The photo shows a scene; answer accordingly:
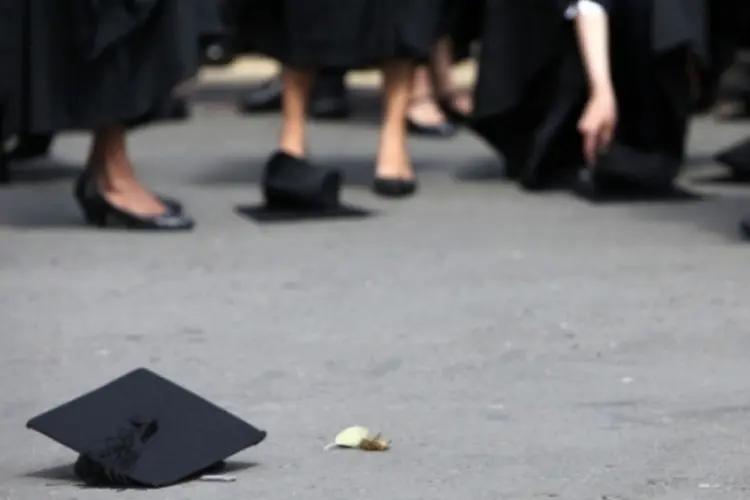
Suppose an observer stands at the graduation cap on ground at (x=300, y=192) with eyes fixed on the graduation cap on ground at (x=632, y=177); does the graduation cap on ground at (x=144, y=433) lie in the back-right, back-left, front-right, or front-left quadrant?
back-right

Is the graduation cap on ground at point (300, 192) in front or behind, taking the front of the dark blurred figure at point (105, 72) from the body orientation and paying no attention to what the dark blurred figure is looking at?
in front

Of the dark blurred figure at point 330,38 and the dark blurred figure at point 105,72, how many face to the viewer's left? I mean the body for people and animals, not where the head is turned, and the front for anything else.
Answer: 0

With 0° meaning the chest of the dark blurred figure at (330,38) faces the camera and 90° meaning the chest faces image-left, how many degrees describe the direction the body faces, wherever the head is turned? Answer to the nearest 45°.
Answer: approximately 315°

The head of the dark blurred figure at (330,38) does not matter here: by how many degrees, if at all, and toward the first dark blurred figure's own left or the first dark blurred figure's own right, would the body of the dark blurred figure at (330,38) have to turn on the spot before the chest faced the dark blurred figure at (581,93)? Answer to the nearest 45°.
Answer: approximately 45° to the first dark blurred figure's own left

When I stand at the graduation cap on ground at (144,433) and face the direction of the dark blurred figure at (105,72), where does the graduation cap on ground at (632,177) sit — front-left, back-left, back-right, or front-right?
front-right

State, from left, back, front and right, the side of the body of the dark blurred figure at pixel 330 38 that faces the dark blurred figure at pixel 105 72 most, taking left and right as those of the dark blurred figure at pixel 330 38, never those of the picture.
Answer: right

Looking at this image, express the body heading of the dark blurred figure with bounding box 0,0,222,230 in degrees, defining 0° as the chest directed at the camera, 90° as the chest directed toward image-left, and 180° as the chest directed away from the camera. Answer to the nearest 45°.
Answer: approximately 270°

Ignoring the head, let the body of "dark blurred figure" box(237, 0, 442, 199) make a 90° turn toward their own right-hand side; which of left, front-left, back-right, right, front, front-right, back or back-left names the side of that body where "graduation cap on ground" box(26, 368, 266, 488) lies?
front-left
